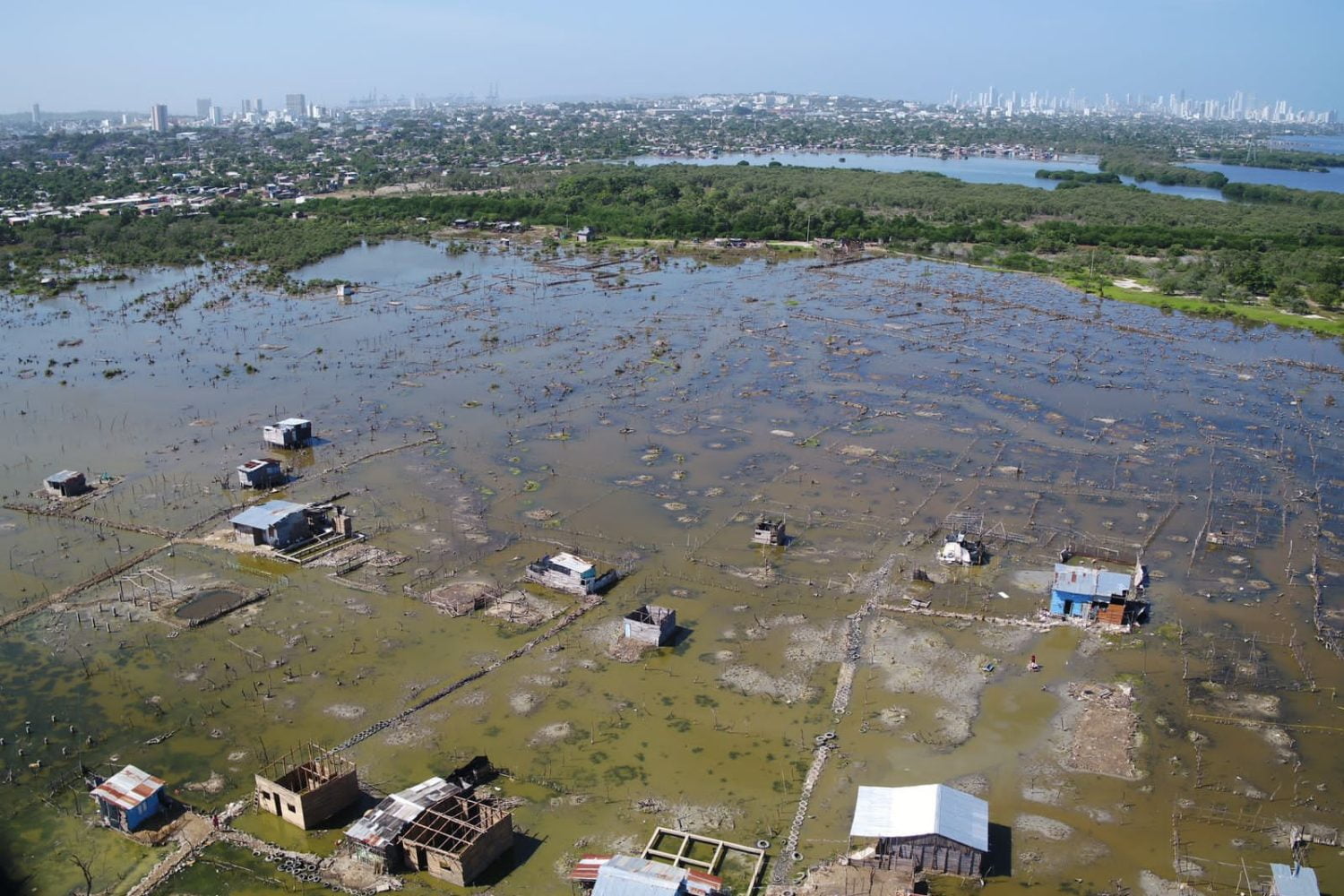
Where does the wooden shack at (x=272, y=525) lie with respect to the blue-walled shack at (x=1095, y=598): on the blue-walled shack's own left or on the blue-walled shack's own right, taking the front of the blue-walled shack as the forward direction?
on the blue-walled shack's own right

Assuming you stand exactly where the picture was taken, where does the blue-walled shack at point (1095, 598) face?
facing the viewer

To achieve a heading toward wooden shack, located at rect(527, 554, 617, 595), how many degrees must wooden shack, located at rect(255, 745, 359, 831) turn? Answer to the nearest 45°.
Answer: approximately 180°

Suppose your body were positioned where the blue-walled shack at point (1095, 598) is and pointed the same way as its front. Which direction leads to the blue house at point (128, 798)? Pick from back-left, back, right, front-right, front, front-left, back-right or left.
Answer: front-right

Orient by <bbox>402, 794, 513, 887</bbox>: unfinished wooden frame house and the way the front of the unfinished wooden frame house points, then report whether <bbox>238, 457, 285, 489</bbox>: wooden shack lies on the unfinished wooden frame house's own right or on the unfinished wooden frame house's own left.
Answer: on the unfinished wooden frame house's own right

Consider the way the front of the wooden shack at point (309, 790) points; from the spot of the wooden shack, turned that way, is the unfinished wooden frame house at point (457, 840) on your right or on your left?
on your left

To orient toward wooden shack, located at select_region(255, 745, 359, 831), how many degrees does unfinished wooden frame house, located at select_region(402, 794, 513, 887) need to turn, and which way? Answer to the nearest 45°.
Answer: approximately 90° to its right

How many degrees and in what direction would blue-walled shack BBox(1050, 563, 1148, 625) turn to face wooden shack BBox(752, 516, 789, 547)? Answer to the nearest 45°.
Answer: approximately 90° to its right

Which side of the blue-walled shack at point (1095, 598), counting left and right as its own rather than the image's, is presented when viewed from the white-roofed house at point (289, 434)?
right

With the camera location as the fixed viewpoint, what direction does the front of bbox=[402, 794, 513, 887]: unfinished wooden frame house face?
facing the viewer and to the left of the viewer

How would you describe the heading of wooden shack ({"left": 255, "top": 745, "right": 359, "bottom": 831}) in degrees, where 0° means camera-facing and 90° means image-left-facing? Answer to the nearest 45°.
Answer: approximately 45°
